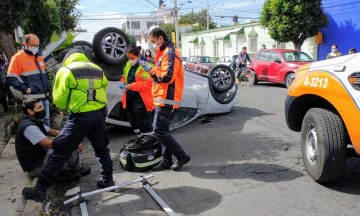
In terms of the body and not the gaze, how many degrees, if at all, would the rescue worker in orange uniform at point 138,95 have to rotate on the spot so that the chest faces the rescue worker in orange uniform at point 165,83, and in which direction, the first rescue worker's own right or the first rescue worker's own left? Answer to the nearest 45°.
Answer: approximately 45° to the first rescue worker's own left

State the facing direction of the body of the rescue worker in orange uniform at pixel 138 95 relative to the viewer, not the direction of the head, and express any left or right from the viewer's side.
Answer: facing the viewer and to the left of the viewer

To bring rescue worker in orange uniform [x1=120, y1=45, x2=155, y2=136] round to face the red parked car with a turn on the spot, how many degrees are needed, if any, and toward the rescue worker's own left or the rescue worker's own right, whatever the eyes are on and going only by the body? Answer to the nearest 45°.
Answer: approximately 180°

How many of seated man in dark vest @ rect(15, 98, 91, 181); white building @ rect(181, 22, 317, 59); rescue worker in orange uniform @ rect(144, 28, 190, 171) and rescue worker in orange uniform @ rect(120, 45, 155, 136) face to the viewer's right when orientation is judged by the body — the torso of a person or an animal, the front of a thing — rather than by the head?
1

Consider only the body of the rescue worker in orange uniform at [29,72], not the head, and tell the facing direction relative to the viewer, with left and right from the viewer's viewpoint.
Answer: facing the viewer and to the right of the viewer

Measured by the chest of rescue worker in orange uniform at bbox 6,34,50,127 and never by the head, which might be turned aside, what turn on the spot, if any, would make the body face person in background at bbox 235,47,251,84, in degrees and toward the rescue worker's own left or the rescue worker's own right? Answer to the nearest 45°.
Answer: approximately 90° to the rescue worker's own left

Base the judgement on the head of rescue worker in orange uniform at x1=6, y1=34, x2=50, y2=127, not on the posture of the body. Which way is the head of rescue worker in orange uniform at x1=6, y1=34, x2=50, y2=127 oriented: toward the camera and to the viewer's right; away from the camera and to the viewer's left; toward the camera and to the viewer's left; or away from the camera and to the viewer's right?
toward the camera and to the viewer's right

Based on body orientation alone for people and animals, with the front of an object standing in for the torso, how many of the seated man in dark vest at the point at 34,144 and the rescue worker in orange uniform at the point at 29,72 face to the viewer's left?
0

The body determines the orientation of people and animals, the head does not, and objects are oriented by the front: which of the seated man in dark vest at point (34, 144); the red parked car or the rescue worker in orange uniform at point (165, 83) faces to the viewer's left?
the rescue worker in orange uniform

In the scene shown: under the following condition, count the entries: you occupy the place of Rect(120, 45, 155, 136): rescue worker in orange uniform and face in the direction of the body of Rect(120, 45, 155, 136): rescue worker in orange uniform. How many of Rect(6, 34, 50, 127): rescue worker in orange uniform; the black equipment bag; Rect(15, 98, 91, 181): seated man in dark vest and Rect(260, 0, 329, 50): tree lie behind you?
1

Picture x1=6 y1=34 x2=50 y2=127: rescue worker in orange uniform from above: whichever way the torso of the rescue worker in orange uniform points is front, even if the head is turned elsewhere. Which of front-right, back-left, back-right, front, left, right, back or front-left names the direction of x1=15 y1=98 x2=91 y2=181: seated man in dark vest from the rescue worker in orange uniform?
front-right

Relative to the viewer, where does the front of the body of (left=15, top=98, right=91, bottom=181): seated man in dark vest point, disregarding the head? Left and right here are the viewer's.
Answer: facing to the right of the viewer

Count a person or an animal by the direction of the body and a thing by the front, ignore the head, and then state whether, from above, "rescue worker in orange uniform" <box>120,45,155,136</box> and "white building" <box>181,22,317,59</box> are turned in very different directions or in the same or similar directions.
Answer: same or similar directions
